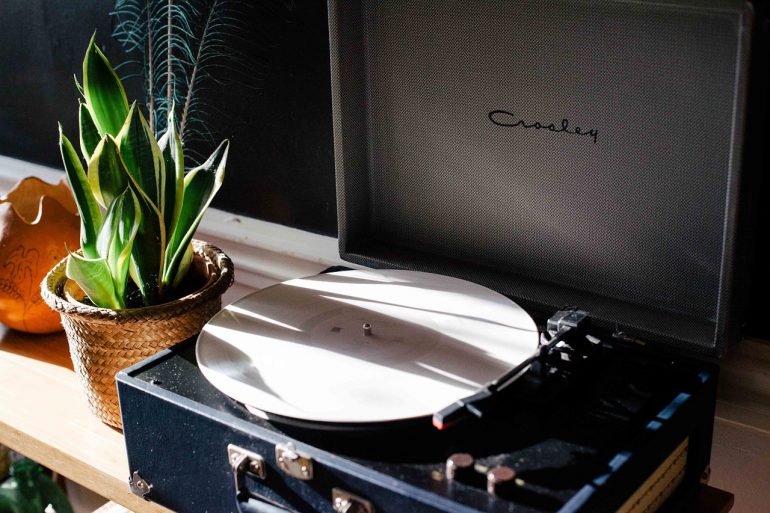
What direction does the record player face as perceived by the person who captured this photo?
facing the viewer and to the left of the viewer

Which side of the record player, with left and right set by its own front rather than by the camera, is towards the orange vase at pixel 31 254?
right
